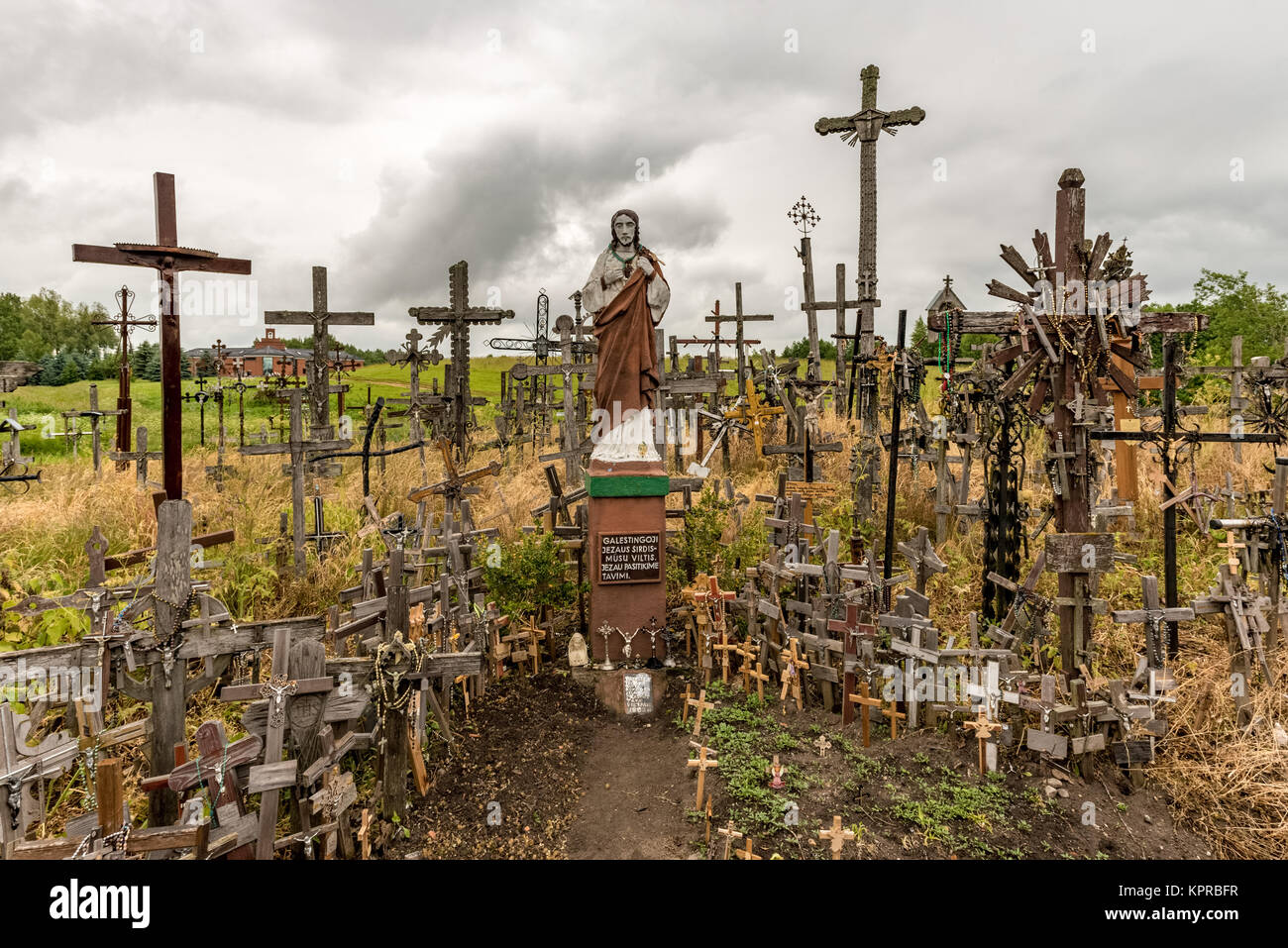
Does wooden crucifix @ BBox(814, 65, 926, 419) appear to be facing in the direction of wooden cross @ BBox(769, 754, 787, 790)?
yes

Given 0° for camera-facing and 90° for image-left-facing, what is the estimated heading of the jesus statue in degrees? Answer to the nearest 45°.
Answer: approximately 0°

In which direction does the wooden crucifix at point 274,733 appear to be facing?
toward the camera

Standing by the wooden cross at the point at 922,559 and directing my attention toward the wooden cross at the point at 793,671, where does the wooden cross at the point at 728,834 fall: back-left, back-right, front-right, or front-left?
front-left

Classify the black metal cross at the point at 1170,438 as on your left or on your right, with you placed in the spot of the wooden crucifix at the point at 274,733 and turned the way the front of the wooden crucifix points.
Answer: on your left

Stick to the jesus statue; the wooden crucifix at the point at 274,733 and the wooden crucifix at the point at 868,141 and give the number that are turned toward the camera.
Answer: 3

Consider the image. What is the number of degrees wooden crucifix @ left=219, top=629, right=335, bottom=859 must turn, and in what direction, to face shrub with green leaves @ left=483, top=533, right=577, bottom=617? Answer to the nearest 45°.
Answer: approximately 135° to its left

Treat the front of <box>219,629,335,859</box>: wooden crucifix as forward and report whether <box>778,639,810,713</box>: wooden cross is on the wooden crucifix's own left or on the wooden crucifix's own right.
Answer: on the wooden crucifix's own left

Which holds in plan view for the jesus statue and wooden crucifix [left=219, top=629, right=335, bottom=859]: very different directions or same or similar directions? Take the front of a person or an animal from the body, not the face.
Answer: same or similar directions

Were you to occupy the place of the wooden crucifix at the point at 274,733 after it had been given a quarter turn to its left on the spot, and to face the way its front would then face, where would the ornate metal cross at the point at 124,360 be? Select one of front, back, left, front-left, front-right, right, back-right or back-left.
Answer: left

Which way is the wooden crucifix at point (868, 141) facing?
toward the camera

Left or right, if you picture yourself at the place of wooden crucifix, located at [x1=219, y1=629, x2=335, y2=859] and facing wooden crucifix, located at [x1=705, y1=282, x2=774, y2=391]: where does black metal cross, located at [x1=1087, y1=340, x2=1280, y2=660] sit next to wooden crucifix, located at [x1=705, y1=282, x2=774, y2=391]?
right

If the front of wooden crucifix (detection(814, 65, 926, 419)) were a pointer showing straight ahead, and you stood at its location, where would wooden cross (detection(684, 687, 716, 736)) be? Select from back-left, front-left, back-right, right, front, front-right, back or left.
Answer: front

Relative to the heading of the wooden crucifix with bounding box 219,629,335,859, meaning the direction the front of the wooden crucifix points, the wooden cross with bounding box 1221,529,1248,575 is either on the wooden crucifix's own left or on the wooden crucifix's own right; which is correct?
on the wooden crucifix's own left
